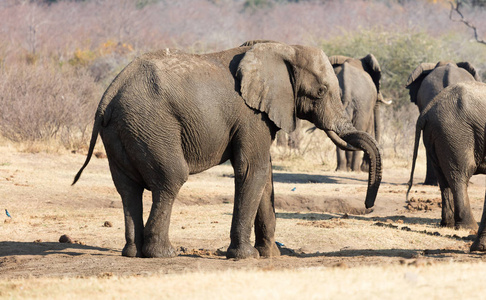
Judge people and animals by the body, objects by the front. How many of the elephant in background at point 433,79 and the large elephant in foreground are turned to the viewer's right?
1

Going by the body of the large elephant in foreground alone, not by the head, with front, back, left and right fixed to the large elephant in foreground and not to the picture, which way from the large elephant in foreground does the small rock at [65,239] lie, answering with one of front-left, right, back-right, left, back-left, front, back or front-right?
back-left

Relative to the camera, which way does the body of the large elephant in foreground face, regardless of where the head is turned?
to the viewer's right

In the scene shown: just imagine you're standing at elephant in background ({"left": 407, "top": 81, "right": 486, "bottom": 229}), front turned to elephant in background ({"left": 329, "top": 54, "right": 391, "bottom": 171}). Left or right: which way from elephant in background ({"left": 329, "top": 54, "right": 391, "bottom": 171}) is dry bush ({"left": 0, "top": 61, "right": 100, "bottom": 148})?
left

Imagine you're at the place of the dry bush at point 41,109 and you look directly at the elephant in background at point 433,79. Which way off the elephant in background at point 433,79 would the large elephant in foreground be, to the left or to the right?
right
